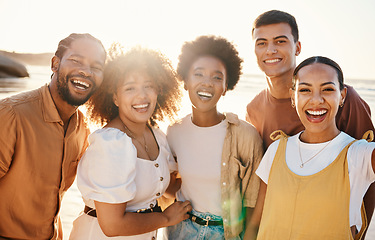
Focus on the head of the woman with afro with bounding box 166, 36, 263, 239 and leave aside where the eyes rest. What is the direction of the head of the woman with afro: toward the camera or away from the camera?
toward the camera

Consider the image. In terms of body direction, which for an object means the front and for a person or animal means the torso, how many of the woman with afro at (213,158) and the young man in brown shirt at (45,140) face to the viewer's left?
0

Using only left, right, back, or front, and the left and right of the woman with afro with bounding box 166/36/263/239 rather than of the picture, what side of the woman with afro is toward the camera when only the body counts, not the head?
front

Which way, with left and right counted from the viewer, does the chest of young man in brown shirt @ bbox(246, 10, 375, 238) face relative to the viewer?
facing the viewer and to the left of the viewer

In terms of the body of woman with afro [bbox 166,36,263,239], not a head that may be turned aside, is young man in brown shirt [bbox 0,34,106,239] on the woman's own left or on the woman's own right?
on the woman's own right

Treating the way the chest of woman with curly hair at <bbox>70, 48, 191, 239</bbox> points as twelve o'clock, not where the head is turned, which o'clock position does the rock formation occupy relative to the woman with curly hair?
The rock formation is roughly at 7 o'clock from the woman with curly hair.

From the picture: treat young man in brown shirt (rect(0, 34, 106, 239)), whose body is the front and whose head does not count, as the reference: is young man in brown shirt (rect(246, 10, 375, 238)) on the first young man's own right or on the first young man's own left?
on the first young man's own left

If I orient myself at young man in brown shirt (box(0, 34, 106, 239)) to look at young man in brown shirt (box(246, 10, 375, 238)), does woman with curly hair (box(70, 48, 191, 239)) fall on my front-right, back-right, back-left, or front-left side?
front-right

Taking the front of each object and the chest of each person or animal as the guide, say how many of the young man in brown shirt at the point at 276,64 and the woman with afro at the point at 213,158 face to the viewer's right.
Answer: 0

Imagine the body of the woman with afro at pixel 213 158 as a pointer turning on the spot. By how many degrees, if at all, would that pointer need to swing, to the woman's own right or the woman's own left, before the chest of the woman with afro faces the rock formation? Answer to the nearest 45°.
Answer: approximately 135° to the woman's own right

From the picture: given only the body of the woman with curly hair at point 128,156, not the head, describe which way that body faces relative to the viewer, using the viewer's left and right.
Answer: facing the viewer and to the right of the viewer

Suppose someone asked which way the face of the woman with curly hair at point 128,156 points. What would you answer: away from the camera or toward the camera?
toward the camera

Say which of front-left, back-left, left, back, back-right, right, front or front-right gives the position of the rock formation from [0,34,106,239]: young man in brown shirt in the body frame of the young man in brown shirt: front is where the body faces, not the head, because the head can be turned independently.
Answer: back-left
